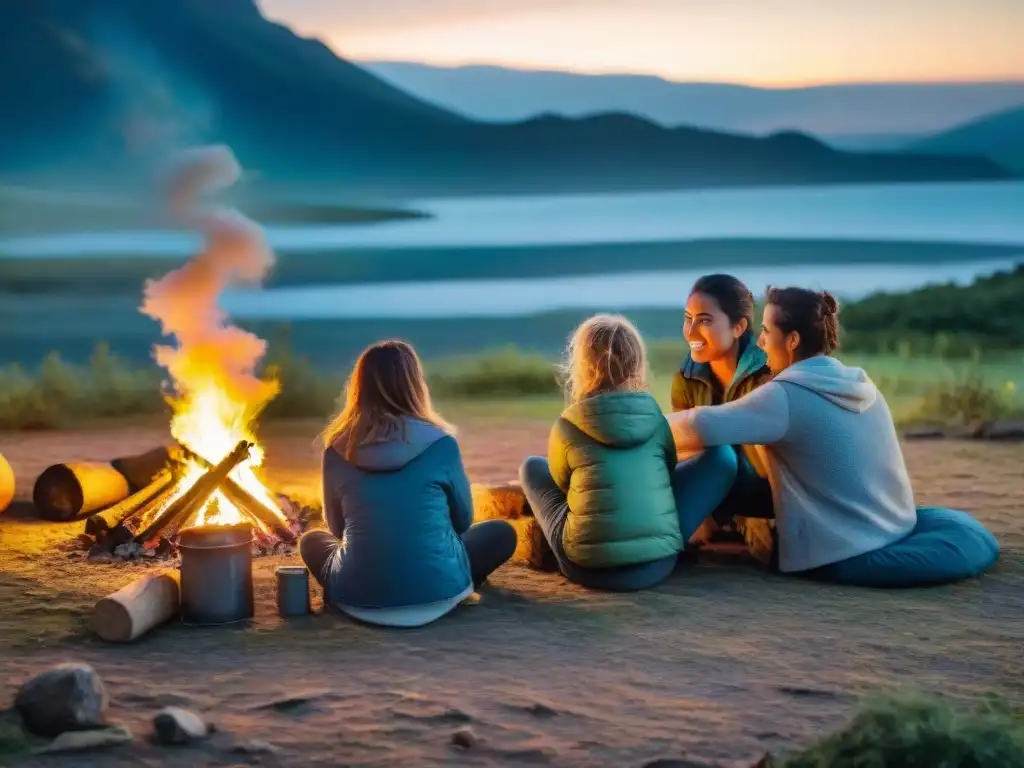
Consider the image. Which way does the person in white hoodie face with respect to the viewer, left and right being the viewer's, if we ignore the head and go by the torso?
facing away from the viewer and to the left of the viewer

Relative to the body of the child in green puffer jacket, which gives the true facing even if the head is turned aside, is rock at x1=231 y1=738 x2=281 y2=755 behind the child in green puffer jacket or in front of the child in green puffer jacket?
behind

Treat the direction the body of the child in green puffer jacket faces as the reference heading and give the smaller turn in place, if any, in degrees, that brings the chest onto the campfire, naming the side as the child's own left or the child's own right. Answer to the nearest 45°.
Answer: approximately 45° to the child's own left

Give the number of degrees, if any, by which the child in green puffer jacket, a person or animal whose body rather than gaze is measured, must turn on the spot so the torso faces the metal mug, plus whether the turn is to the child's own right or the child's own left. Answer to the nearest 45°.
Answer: approximately 90° to the child's own left

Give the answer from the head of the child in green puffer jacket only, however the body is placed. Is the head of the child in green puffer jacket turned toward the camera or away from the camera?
away from the camera

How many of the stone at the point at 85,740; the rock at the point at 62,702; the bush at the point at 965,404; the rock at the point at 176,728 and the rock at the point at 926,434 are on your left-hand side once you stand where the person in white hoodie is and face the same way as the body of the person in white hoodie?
3

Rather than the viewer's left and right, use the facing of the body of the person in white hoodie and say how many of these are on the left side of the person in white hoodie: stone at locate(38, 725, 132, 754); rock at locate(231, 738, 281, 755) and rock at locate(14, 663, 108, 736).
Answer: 3

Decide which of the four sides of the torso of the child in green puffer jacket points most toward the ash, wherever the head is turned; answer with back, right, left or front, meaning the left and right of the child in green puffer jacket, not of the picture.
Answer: left

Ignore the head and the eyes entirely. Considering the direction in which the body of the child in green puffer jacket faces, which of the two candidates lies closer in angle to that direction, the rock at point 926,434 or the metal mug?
the rock

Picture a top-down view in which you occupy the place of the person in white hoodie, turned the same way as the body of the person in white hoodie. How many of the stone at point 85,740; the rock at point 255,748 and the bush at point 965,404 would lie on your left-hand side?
2

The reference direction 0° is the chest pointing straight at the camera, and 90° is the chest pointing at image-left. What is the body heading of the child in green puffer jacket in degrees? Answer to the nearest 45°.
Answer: approximately 180°

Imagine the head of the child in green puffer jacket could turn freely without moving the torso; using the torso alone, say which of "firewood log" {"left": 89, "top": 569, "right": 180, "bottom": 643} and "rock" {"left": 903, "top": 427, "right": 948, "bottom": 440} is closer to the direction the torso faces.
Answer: the rock

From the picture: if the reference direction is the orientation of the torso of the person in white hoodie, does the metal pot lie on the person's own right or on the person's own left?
on the person's own left
